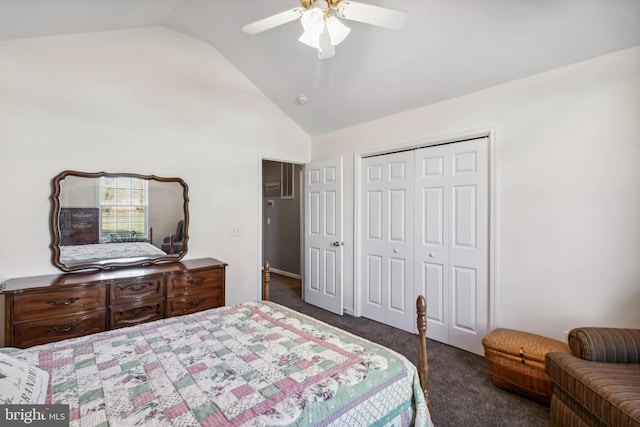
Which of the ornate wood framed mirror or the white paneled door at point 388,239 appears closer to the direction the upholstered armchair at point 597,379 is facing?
the ornate wood framed mirror

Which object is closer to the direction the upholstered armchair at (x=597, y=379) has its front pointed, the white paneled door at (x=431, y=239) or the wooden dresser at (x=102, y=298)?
the wooden dresser

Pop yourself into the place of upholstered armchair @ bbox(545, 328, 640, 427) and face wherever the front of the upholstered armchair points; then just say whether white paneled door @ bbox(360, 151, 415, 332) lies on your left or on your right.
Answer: on your right

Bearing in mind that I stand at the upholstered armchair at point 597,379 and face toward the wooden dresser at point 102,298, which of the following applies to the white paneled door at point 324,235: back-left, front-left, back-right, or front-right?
front-right

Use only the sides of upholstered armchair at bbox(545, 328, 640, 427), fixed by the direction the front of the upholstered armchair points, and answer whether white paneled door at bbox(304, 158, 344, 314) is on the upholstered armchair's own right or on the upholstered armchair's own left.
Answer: on the upholstered armchair's own right

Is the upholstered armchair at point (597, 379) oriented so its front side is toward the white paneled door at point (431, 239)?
no

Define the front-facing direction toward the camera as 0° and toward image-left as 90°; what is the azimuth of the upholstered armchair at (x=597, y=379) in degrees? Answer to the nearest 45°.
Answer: approximately 45°

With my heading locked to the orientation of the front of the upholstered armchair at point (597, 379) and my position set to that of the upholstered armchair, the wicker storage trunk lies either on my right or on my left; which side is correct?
on my right

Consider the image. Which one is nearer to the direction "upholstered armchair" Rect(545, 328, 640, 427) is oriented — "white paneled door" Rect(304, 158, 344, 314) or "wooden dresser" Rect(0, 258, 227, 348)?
the wooden dresser
